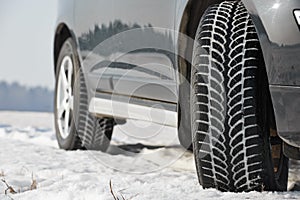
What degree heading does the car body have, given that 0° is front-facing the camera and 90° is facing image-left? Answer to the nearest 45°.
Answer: approximately 315°
